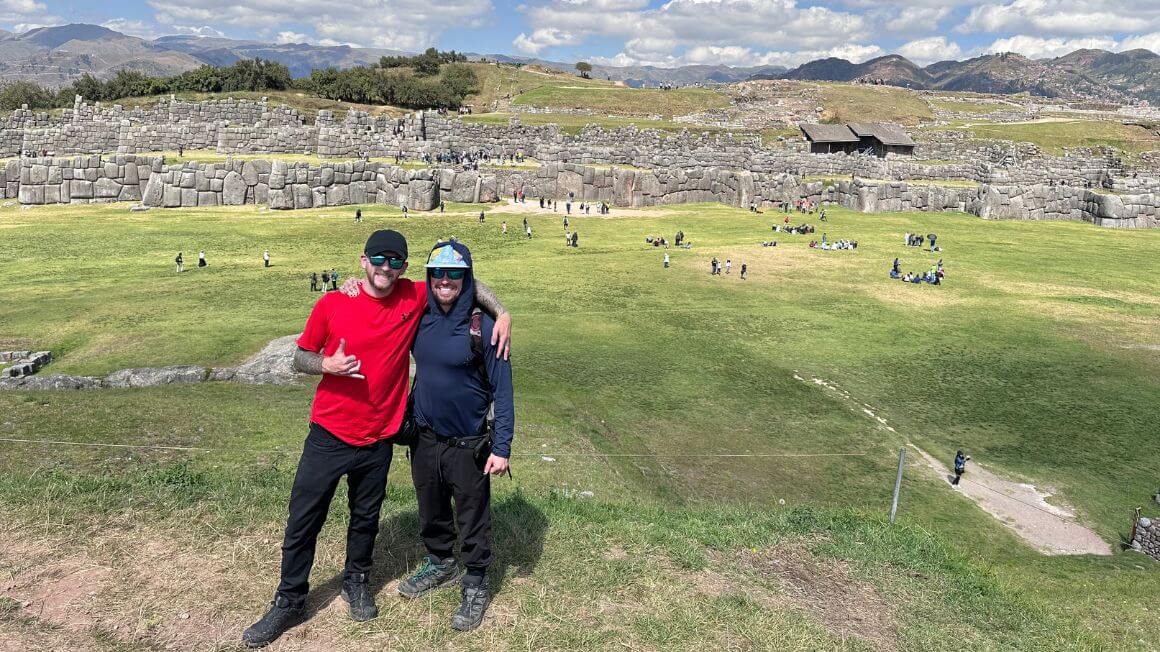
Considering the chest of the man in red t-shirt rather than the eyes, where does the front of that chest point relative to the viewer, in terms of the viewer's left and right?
facing the viewer

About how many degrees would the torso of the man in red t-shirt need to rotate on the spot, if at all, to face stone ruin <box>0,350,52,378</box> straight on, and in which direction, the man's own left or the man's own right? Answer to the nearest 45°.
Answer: approximately 135° to the man's own right

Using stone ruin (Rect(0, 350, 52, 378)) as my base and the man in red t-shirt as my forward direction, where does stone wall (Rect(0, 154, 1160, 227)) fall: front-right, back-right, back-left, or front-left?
back-left

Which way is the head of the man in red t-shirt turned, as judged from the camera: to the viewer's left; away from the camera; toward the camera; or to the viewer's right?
toward the camera

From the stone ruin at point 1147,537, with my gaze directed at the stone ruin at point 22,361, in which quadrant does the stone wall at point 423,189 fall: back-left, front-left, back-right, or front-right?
front-right

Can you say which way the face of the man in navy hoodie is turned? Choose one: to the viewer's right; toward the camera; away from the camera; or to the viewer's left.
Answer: toward the camera

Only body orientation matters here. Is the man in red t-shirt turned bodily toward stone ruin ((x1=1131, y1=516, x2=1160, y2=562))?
no

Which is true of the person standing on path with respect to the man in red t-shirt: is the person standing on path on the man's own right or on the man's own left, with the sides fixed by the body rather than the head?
on the man's own left

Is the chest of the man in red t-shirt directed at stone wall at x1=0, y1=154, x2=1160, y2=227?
no
